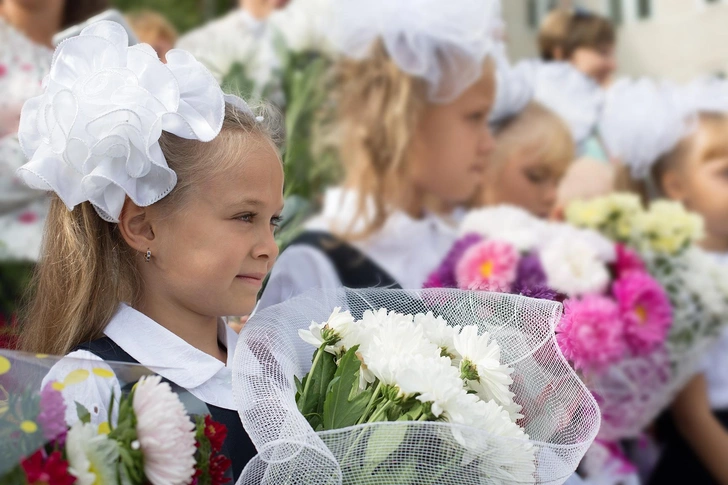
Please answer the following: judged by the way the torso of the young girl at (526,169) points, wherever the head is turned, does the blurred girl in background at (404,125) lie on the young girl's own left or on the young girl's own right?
on the young girl's own right

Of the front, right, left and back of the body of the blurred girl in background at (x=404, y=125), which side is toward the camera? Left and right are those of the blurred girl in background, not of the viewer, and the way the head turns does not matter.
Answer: right

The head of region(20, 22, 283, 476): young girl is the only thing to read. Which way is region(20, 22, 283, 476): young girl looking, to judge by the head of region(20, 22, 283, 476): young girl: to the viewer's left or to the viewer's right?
to the viewer's right

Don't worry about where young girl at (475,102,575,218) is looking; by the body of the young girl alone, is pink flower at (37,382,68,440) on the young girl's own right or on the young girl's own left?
on the young girl's own right

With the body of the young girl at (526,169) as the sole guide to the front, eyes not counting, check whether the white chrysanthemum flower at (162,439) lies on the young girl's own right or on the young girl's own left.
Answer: on the young girl's own right

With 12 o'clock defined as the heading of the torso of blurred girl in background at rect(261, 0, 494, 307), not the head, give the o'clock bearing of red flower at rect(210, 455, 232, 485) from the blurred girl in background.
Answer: The red flower is roughly at 3 o'clock from the blurred girl in background.

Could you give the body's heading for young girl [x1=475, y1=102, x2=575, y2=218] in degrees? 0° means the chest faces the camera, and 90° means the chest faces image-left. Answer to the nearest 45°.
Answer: approximately 315°

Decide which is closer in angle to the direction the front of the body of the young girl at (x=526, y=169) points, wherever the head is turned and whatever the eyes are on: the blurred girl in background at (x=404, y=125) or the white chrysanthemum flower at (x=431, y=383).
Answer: the white chrysanthemum flower

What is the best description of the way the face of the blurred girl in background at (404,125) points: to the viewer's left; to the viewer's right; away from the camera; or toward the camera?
to the viewer's right
